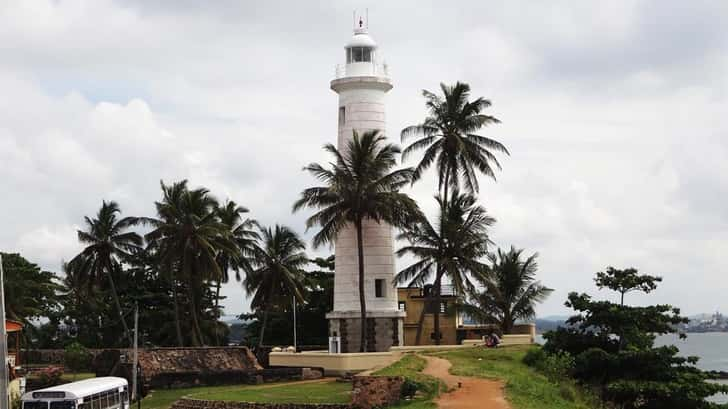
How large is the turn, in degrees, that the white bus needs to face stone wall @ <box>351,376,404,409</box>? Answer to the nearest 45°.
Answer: approximately 135° to its left

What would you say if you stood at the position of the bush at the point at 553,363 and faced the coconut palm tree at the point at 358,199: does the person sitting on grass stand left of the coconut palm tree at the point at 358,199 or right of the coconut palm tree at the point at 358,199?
right

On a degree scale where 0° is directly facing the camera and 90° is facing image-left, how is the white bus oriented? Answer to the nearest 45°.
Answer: approximately 45°

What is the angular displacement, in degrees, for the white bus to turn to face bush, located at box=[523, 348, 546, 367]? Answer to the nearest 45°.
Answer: approximately 135° to its left

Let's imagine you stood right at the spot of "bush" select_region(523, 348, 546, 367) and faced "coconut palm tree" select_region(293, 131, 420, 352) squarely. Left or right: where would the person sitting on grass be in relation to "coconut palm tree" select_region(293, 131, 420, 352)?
right

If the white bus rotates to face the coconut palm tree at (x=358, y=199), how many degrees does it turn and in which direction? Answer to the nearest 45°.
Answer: approximately 180°

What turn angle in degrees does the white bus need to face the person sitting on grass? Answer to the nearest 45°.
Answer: approximately 180°

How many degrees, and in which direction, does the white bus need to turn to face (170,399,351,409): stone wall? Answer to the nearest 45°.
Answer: approximately 135° to its left

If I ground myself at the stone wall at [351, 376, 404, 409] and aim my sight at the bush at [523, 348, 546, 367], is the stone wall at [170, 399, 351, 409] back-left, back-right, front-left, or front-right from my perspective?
back-left
